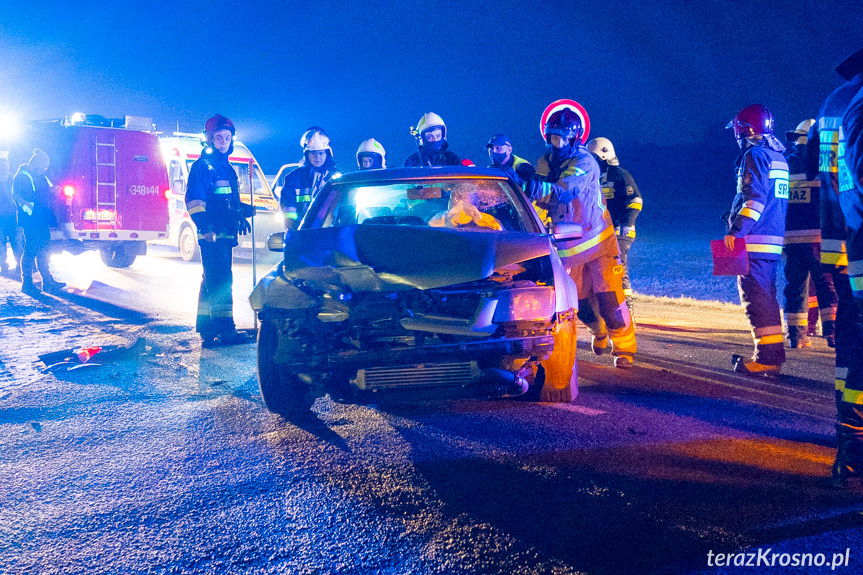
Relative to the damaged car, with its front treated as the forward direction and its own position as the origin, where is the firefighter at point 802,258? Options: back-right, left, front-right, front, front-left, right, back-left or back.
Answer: back-left

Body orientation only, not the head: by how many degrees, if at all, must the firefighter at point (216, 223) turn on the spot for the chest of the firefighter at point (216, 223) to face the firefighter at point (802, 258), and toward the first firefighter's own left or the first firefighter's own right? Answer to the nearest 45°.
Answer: approximately 45° to the first firefighter's own left

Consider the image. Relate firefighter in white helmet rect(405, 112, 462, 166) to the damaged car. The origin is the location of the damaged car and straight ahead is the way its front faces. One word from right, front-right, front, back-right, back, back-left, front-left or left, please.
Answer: back

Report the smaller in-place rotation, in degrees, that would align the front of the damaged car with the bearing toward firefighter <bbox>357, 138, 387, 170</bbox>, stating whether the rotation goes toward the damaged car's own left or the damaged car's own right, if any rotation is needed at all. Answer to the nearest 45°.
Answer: approximately 180°

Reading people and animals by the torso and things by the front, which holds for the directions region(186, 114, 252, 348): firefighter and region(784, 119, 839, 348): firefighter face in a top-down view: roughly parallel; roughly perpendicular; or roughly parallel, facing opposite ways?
roughly perpendicular
